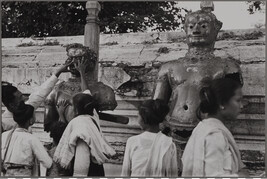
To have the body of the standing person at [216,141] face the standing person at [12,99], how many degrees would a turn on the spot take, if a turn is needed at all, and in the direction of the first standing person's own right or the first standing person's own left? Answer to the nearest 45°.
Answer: approximately 135° to the first standing person's own left

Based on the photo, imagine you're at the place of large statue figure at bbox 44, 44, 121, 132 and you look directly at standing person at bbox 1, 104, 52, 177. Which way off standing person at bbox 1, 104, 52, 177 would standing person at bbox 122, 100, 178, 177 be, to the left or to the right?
left

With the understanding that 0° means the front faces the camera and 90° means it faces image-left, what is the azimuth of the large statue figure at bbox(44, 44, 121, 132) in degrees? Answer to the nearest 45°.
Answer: approximately 45°

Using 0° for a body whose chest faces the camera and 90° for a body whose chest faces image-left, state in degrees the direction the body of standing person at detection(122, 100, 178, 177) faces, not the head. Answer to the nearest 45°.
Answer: approximately 180°

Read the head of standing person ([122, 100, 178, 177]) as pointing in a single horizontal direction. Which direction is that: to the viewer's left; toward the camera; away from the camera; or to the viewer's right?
away from the camera

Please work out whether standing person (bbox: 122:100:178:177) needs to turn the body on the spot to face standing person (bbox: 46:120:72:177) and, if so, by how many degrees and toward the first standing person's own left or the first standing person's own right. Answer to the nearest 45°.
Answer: approximately 45° to the first standing person's own left
